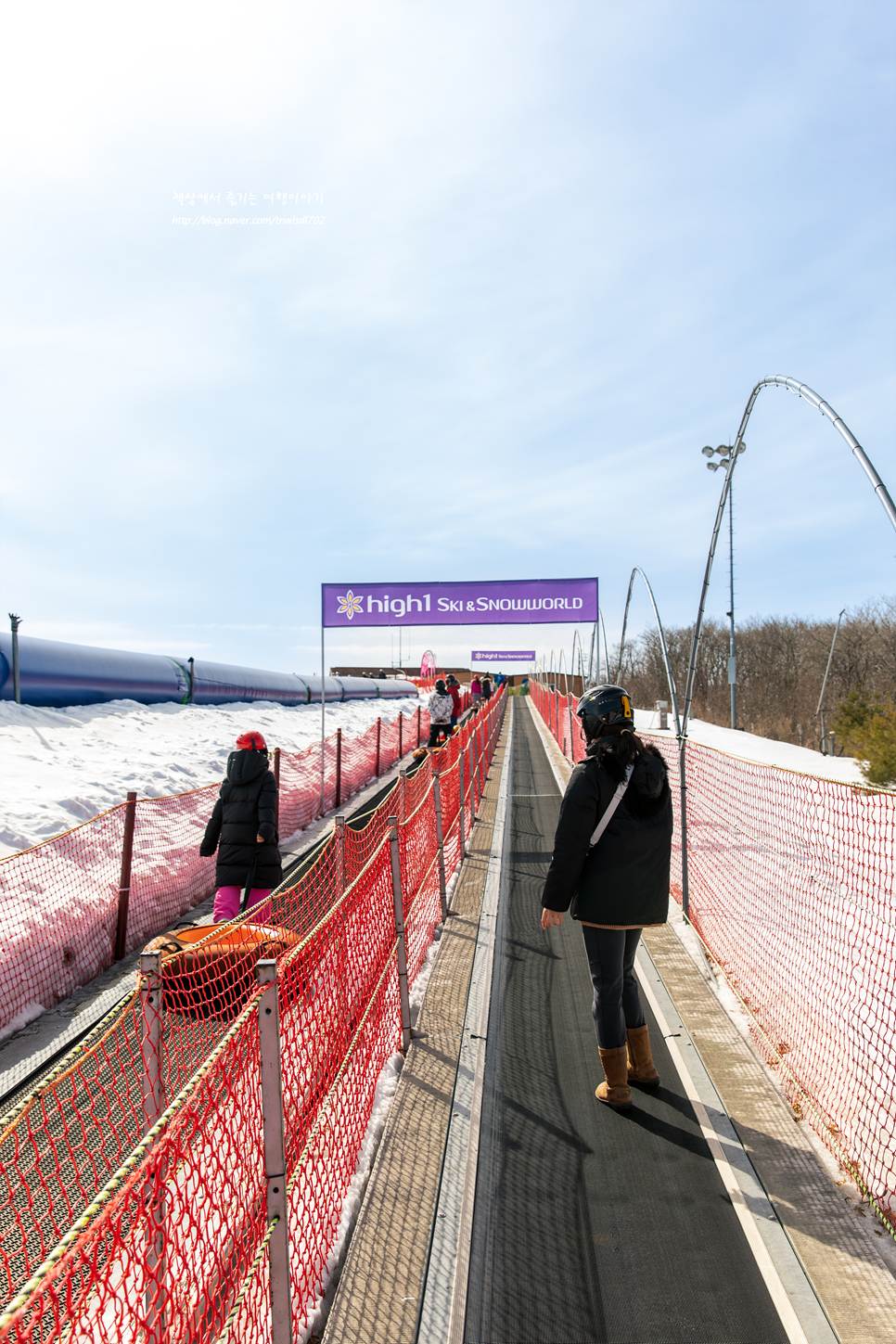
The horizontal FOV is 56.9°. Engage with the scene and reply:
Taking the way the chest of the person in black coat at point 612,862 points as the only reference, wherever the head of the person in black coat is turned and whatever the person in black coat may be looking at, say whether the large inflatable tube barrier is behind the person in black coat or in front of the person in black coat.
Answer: in front

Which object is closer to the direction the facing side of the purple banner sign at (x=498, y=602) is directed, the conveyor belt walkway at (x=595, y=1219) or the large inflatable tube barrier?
the conveyor belt walkway

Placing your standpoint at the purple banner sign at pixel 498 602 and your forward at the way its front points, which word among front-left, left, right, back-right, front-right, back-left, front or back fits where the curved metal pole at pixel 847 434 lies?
front

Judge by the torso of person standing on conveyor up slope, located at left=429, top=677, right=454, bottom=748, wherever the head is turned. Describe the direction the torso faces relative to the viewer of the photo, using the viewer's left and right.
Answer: facing away from the viewer

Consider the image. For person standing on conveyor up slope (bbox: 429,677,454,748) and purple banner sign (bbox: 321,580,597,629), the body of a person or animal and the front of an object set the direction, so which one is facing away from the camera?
the person standing on conveyor up slope

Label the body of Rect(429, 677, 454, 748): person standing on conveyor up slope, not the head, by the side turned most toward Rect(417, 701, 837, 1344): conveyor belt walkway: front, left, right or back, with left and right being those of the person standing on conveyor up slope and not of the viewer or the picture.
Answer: back

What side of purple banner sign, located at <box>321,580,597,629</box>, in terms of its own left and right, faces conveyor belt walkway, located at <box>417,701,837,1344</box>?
front

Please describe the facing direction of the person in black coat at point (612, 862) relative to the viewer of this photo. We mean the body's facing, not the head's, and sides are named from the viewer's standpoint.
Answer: facing away from the viewer and to the left of the viewer

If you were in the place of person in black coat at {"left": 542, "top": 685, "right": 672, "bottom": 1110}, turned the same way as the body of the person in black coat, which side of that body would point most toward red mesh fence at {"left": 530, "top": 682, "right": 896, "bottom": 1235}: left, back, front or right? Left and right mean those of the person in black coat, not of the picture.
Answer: right

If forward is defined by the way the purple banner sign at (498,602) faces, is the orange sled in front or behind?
in front

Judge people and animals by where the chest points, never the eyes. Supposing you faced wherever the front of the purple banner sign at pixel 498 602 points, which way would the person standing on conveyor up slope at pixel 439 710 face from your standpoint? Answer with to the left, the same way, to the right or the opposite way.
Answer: the opposite way
